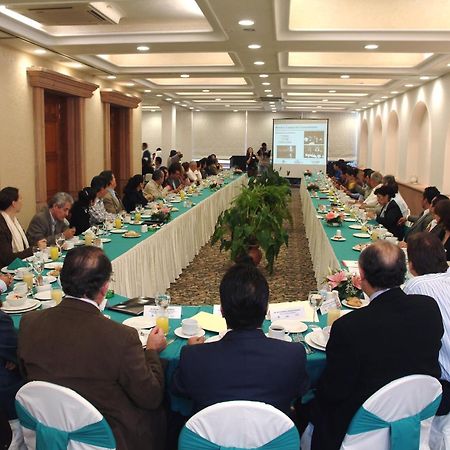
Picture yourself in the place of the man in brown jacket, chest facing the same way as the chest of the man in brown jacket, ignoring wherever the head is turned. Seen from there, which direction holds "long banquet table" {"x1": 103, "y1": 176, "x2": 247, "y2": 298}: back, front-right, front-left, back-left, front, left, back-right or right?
front-left

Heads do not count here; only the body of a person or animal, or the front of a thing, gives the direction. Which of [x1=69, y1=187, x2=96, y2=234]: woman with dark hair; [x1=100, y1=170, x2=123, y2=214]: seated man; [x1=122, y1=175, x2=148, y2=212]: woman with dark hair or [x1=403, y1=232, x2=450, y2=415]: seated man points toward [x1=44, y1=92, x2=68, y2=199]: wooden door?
[x1=403, y1=232, x2=450, y2=415]: seated man

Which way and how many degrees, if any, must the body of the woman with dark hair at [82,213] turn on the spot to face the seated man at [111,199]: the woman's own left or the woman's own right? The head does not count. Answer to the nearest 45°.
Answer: approximately 90° to the woman's own left

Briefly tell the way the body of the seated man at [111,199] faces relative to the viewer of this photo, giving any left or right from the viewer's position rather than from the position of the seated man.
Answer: facing to the right of the viewer

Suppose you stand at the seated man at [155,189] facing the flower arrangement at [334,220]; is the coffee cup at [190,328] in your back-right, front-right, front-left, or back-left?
front-right

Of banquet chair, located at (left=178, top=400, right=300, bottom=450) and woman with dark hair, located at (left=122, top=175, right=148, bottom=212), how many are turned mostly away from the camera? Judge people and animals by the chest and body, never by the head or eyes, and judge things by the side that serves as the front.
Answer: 1

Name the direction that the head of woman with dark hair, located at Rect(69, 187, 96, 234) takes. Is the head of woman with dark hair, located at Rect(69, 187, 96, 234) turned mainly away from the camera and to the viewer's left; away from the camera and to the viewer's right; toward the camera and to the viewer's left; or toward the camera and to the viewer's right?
away from the camera and to the viewer's right

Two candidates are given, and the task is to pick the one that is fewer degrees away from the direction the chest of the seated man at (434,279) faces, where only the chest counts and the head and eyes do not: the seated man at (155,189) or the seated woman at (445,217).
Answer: the seated man

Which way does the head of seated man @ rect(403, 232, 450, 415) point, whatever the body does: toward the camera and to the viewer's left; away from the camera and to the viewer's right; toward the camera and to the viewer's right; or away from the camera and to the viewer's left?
away from the camera and to the viewer's left

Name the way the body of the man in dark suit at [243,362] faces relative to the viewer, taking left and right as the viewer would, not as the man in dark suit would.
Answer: facing away from the viewer

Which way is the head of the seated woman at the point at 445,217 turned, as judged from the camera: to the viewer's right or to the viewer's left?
to the viewer's left

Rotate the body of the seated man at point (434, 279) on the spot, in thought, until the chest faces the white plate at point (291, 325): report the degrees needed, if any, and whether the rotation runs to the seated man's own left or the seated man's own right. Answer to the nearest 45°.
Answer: approximately 45° to the seated man's own left

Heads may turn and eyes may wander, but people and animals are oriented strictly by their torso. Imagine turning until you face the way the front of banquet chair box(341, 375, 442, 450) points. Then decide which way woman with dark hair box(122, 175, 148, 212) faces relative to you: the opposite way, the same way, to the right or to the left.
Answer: to the right

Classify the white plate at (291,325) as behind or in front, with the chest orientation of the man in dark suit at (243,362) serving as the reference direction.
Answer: in front

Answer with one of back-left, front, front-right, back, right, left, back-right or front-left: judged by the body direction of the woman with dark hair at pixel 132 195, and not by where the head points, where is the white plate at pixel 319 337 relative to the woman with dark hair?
right

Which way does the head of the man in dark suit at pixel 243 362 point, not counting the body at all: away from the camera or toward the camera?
away from the camera
